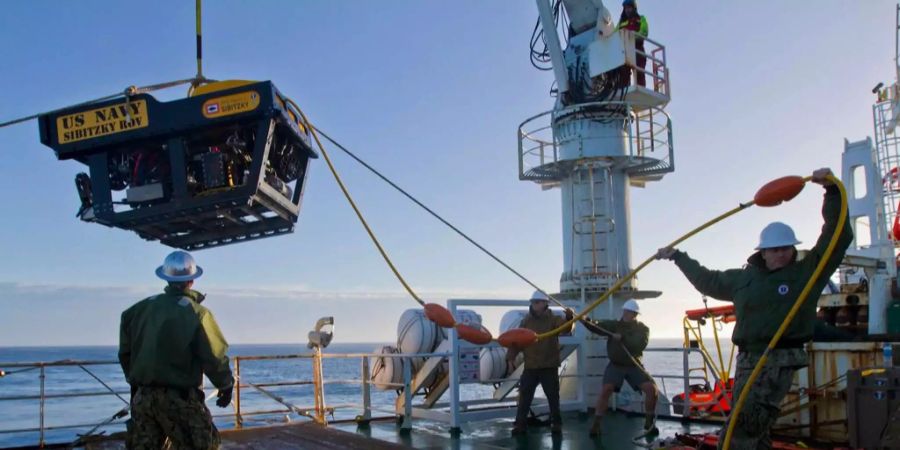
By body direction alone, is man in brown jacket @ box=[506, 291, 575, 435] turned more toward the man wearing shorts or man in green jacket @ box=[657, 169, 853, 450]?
the man in green jacket

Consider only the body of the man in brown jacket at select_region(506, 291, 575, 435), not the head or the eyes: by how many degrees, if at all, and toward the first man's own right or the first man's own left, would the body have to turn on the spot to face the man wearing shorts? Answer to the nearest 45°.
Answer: approximately 90° to the first man's own left

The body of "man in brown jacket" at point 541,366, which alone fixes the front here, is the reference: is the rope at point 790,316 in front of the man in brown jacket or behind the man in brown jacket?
in front
